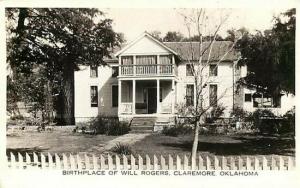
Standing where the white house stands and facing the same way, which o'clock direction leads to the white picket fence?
The white picket fence is roughly at 12 o'clock from the white house.

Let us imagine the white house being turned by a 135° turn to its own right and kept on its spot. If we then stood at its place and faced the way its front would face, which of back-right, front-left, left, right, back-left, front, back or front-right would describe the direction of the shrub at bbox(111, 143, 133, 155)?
back-left

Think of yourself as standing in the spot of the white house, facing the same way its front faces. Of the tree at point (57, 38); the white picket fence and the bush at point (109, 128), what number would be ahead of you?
3

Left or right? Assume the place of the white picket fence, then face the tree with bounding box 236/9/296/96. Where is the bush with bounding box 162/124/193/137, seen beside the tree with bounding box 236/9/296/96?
left

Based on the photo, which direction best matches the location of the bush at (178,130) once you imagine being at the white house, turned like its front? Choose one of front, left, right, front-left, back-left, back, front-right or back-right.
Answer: front

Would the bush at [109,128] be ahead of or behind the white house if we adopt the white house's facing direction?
ahead

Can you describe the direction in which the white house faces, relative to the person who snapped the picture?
facing the viewer

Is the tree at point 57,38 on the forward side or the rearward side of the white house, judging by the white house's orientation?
on the forward side

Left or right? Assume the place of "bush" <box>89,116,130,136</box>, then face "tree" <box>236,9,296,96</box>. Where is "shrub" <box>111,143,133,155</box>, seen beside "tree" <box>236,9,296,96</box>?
right
